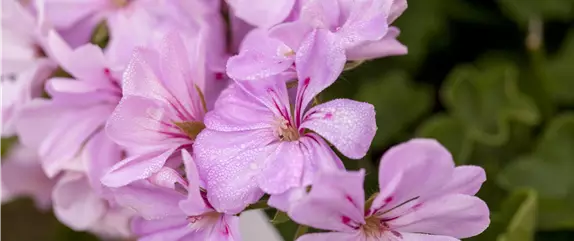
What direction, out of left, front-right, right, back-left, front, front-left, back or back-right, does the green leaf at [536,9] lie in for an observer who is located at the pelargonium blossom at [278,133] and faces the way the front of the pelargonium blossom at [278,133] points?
back-left

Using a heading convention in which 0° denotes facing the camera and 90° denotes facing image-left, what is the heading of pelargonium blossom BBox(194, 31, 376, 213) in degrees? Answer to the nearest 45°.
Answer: approximately 0°
